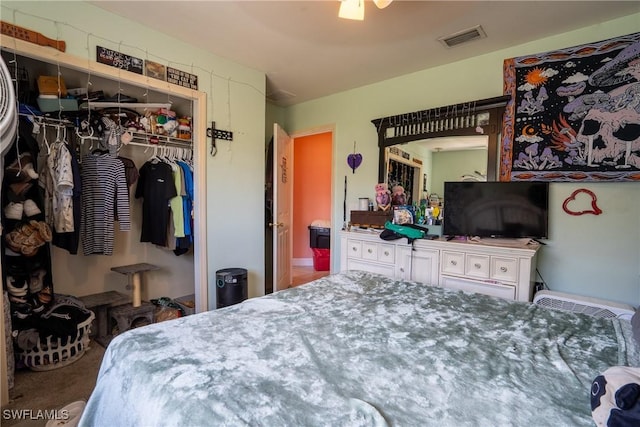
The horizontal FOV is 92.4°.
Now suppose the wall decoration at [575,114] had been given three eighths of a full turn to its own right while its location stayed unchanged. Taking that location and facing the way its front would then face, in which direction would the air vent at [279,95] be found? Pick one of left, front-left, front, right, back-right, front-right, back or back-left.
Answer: left

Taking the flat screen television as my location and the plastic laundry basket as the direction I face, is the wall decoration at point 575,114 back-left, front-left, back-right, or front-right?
back-left

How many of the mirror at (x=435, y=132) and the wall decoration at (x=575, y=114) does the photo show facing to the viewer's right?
0

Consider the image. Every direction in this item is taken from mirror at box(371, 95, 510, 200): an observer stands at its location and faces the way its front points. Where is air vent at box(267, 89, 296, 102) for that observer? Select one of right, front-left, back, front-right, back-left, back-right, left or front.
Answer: front-right

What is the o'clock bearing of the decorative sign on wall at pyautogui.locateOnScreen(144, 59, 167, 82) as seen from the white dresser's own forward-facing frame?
The decorative sign on wall is roughly at 1 o'clock from the white dresser.

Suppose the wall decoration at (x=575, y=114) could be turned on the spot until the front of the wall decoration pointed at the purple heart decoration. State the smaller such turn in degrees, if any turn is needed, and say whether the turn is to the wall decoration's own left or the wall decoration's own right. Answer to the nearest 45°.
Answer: approximately 45° to the wall decoration's own right

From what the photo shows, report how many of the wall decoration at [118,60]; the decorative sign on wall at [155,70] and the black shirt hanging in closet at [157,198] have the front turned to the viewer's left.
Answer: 0

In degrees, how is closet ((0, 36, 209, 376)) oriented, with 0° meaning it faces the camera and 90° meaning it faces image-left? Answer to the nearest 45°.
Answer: approximately 315°

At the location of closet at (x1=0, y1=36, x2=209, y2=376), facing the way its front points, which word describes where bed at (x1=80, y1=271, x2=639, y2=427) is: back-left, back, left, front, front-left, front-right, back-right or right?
front-right

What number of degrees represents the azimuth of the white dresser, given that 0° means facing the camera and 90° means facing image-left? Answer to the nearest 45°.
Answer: approximately 45°

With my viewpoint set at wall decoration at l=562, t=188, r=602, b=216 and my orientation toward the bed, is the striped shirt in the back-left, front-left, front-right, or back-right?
front-right

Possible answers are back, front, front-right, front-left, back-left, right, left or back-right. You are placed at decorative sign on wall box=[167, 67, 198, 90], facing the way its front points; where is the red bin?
left

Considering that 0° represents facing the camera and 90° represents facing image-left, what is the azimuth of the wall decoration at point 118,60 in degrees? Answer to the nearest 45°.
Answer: approximately 315°

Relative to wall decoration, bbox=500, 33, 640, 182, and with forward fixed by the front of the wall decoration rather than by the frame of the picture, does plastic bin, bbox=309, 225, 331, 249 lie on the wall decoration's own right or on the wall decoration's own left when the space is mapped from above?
on the wall decoration's own right

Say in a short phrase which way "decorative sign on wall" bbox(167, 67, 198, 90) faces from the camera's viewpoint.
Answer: facing the viewer and to the right of the viewer

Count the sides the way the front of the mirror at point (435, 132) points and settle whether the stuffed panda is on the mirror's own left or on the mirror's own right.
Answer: on the mirror's own left
